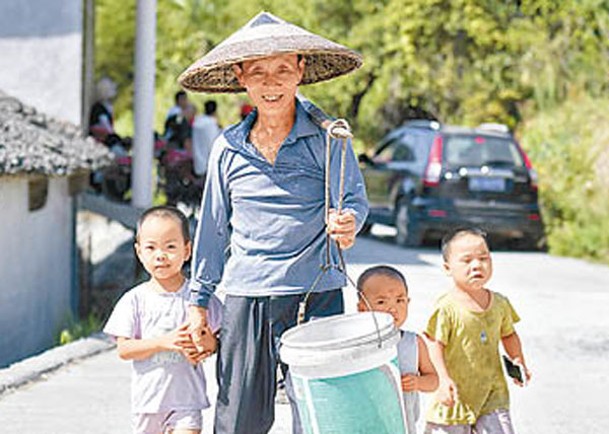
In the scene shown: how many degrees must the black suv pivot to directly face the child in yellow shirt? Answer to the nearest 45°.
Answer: approximately 135° to its left

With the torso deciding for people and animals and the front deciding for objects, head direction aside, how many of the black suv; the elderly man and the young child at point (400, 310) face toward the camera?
2

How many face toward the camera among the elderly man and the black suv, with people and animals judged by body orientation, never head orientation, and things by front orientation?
1

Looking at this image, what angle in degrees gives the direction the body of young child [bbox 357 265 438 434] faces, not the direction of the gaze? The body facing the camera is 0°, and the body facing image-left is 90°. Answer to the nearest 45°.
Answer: approximately 0°

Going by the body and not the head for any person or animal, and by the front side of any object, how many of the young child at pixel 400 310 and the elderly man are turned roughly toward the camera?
2

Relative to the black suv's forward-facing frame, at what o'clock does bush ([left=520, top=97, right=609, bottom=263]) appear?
The bush is roughly at 3 o'clock from the black suv.

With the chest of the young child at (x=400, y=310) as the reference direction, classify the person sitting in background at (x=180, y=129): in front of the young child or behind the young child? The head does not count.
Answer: behind

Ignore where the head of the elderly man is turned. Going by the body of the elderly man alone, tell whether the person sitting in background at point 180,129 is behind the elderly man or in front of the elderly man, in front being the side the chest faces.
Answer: behind

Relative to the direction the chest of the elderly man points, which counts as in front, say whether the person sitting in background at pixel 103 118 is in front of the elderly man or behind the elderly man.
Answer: behind

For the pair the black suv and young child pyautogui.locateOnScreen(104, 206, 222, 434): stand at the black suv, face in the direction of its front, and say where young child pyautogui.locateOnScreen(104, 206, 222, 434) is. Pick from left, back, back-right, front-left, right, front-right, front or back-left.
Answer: back-left

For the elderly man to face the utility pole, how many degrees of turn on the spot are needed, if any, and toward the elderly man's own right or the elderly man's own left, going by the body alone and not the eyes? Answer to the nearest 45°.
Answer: approximately 180°
